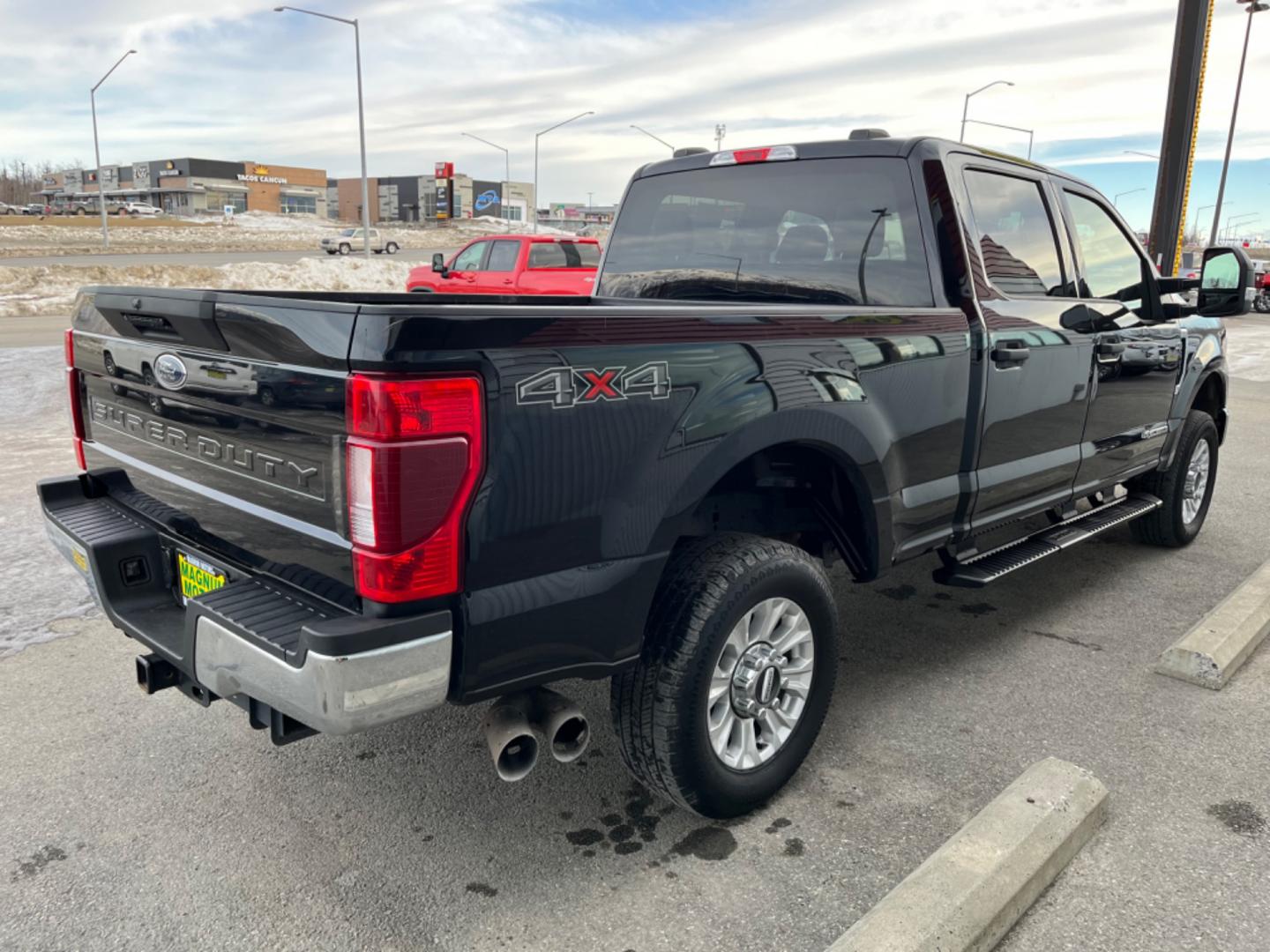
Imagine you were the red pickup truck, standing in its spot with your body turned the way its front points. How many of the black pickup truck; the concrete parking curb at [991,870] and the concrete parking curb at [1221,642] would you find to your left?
3

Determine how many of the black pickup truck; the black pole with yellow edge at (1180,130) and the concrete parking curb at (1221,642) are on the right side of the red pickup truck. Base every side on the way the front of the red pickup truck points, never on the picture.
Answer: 0

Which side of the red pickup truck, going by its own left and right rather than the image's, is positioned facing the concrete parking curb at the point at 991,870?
left

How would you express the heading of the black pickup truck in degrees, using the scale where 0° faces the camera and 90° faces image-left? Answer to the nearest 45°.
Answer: approximately 225°

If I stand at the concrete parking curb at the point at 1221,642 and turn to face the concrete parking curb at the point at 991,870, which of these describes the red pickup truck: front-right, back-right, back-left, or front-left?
back-right

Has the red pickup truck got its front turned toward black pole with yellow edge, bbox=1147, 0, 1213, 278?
no

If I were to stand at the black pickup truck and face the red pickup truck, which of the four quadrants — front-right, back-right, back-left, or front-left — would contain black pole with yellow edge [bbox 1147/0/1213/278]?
front-right

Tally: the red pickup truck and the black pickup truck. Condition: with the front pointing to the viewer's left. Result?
1

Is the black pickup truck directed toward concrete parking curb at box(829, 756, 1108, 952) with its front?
no

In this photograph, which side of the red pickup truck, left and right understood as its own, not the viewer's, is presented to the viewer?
left

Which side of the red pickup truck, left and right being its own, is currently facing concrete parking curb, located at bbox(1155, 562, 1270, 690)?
left

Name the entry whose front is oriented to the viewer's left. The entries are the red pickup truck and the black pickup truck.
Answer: the red pickup truck

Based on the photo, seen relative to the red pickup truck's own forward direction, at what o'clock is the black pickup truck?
The black pickup truck is roughly at 9 o'clock from the red pickup truck.

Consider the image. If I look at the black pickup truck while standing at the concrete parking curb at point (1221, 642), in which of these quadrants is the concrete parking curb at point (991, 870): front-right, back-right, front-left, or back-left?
front-left

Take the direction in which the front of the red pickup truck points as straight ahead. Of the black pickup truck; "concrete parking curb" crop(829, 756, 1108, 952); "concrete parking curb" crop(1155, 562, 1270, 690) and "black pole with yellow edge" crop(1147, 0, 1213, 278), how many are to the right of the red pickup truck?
0

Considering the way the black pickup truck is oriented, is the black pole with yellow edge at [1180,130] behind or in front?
in front
